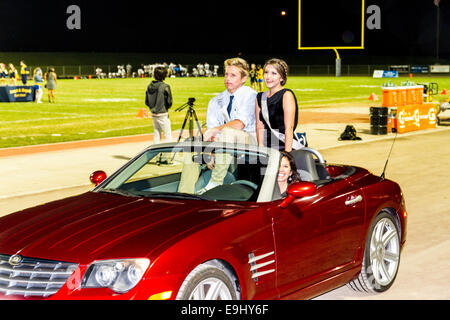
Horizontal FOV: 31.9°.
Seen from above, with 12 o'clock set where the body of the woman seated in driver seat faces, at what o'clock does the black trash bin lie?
The black trash bin is roughly at 5 o'clock from the woman seated in driver seat.

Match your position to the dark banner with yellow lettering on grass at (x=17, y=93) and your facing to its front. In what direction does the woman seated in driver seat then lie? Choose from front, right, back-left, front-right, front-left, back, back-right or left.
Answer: front

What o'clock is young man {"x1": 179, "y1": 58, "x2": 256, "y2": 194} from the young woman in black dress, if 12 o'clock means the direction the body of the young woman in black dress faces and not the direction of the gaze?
The young man is roughly at 3 o'clock from the young woman in black dress.

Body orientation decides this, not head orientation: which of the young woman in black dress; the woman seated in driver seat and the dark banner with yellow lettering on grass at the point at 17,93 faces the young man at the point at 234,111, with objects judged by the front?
the dark banner with yellow lettering on grass

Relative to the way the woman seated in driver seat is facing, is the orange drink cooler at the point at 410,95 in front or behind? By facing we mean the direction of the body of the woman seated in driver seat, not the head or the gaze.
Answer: behind

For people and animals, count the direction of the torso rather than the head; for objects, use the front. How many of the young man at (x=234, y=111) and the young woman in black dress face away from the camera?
0

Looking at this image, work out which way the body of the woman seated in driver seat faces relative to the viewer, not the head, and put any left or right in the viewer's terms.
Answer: facing the viewer and to the left of the viewer

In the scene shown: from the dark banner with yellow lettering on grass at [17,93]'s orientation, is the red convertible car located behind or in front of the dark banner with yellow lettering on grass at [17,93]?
in front

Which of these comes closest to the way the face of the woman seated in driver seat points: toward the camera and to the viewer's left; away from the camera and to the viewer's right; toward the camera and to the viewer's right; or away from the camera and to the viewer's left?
toward the camera and to the viewer's left

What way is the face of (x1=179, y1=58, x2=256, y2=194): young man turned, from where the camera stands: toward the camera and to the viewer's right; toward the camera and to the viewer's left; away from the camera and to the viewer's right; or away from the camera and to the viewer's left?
toward the camera and to the viewer's left

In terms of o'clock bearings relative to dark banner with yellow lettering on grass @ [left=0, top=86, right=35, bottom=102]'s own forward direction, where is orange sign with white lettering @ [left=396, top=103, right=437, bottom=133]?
The orange sign with white lettering is roughly at 11 o'clock from the dark banner with yellow lettering on grass.

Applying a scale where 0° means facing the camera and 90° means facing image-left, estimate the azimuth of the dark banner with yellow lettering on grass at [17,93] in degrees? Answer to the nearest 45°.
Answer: approximately 0°

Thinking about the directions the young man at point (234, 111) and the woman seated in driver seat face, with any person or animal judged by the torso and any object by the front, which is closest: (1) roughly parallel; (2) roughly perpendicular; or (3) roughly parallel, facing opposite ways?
roughly parallel

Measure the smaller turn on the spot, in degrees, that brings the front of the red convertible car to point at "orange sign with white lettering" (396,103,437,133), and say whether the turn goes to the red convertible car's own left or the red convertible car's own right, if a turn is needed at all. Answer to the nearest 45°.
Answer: approximately 135° to the red convertible car's own right

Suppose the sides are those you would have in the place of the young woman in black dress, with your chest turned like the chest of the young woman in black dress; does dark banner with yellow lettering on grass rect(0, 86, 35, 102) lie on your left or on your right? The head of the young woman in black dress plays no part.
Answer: on your right
